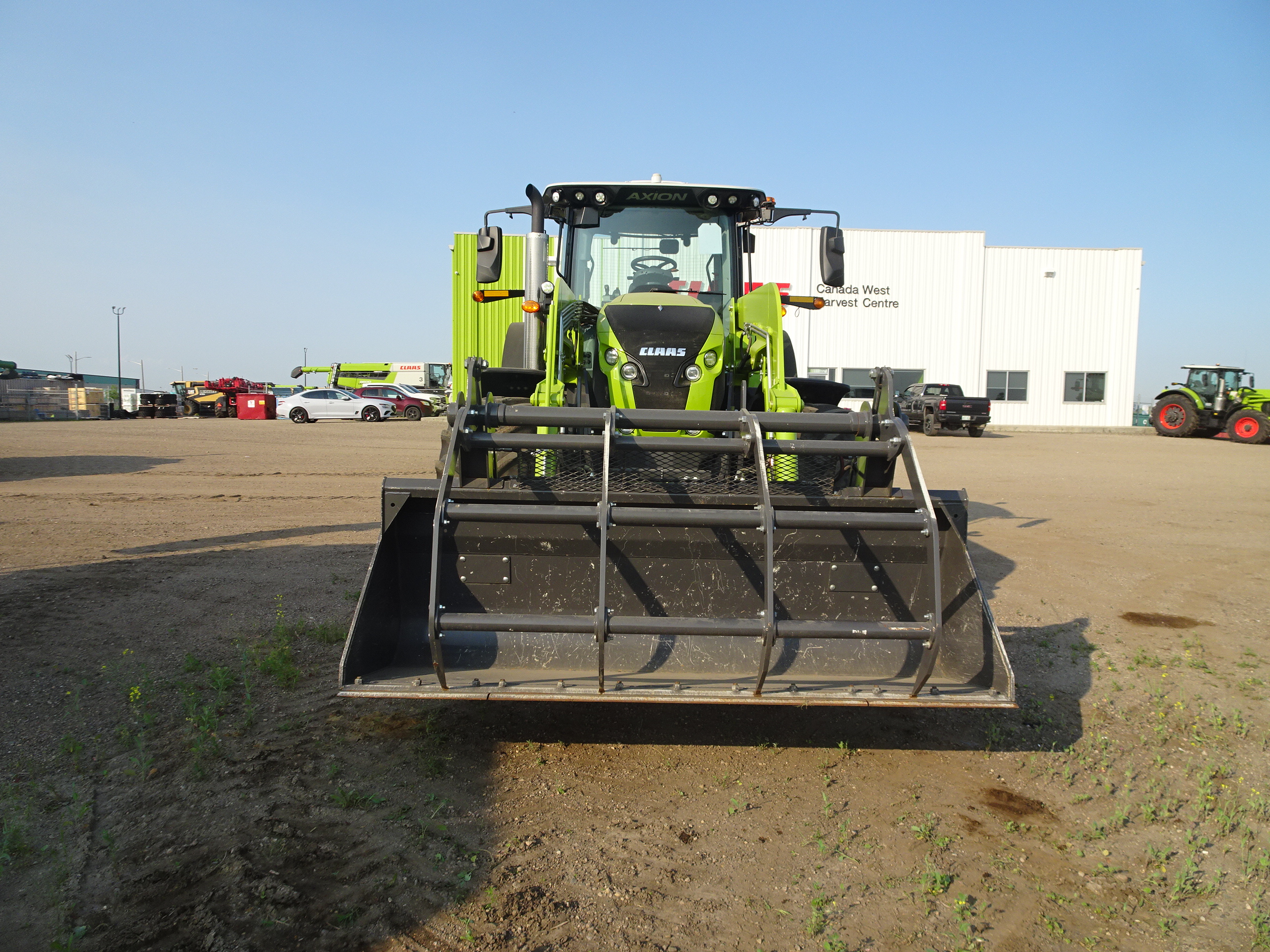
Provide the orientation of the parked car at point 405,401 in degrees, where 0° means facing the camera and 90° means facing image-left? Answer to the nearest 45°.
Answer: approximately 270°

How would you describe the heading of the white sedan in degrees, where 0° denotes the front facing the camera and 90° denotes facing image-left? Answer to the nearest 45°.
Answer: approximately 270°

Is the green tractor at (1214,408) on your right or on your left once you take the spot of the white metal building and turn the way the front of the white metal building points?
on your left

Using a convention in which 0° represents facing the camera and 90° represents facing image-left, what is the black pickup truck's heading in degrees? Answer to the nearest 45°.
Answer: approximately 135°

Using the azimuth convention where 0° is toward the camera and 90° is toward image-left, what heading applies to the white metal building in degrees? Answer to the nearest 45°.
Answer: approximately 0°

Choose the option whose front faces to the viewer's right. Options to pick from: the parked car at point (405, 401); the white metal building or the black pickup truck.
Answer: the parked car

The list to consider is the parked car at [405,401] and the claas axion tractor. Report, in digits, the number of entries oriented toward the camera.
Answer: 1

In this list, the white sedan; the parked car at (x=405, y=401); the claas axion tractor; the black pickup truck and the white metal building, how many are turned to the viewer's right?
2

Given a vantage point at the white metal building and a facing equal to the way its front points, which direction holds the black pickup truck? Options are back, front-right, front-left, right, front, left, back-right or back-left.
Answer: front

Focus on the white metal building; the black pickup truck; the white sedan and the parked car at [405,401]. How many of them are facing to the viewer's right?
2

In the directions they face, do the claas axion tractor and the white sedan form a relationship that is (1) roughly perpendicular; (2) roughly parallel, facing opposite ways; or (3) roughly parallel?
roughly perpendicular

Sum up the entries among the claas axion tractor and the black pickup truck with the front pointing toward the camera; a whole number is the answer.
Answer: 1

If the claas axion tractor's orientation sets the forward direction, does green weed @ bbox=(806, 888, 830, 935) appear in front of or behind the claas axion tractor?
in front

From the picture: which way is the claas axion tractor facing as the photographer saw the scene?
facing the viewer

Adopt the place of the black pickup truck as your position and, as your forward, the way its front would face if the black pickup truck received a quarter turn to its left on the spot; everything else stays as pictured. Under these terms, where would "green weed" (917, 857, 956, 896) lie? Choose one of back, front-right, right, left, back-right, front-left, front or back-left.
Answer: front-left

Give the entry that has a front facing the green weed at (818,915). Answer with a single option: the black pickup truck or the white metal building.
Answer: the white metal building

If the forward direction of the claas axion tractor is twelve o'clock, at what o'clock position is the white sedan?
The white sedan is roughly at 5 o'clock from the claas axion tractor.

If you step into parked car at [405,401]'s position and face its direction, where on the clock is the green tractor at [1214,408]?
The green tractor is roughly at 1 o'clock from the parked car.
